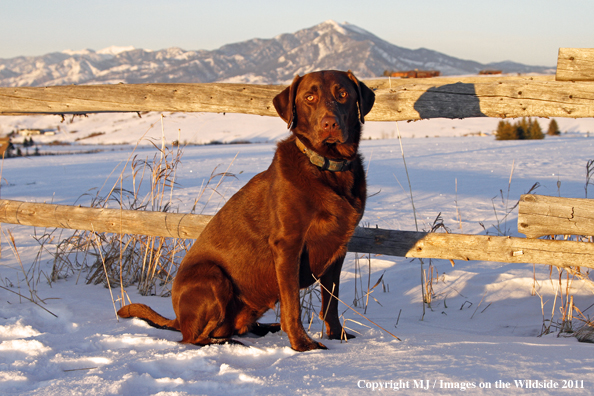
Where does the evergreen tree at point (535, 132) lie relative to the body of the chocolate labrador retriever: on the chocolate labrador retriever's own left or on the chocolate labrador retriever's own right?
on the chocolate labrador retriever's own left

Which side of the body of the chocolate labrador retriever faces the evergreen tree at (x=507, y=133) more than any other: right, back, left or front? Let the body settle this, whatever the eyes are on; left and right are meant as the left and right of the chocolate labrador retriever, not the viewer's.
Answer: left

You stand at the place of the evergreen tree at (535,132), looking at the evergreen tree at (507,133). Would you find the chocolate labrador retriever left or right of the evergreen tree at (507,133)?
left

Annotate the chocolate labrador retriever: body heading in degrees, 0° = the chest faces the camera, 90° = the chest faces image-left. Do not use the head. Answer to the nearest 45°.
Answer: approximately 315°
